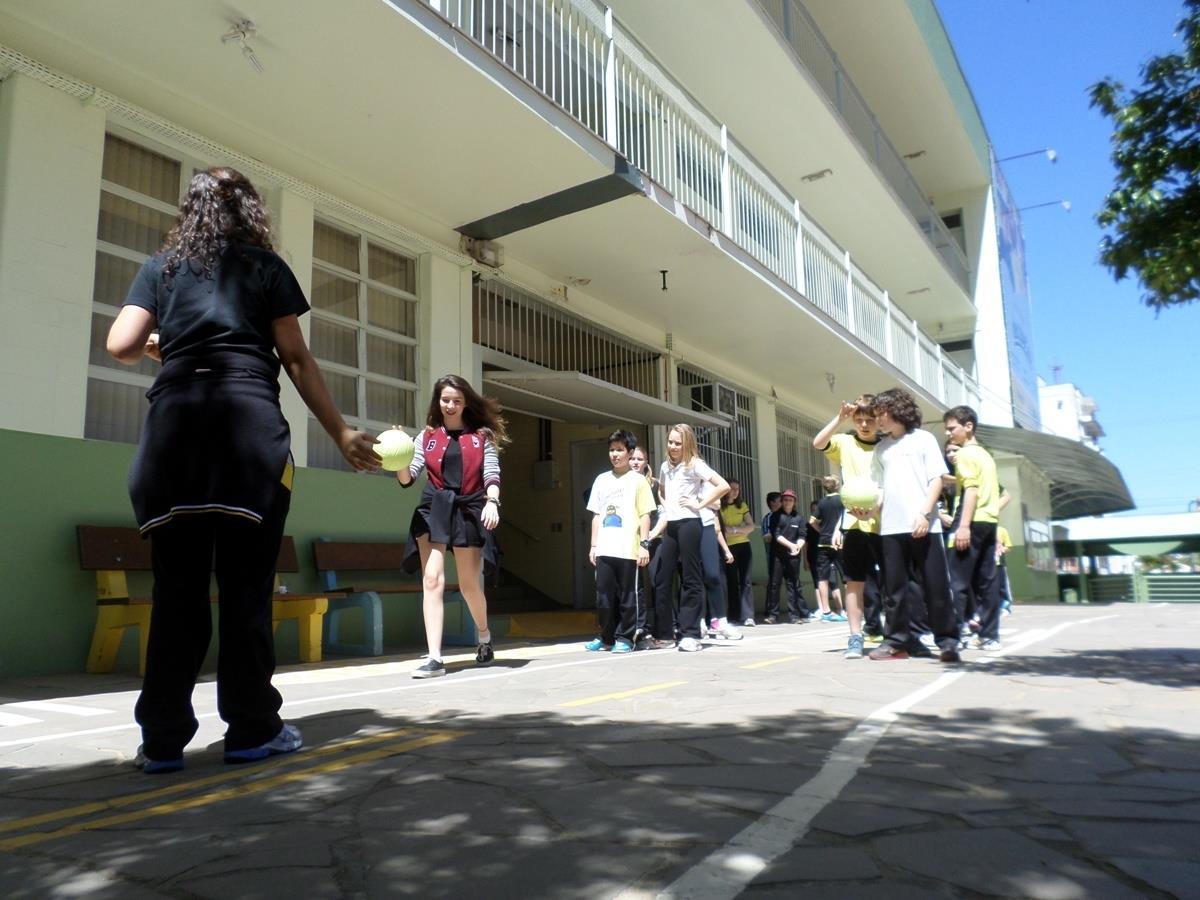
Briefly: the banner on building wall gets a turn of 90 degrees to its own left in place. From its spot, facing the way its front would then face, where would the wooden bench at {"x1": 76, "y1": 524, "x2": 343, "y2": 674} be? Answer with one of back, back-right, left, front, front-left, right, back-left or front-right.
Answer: back

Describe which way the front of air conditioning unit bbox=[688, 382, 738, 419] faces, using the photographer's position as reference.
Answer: facing the viewer and to the right of the viewer

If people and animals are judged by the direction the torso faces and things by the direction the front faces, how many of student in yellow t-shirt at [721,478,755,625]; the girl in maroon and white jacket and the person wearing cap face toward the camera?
3

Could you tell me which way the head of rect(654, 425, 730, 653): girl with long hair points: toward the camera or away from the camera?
toward the camera

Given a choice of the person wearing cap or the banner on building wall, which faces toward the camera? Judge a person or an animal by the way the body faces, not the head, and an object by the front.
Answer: the person wearing cap

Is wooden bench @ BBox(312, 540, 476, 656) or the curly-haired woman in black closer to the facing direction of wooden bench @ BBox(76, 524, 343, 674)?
the curly-haired woman in black

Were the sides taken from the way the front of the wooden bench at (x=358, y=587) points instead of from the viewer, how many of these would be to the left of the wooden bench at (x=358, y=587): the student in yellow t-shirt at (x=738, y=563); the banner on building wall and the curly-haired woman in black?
2

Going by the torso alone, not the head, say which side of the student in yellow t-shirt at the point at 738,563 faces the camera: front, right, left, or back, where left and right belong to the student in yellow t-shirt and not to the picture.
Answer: front

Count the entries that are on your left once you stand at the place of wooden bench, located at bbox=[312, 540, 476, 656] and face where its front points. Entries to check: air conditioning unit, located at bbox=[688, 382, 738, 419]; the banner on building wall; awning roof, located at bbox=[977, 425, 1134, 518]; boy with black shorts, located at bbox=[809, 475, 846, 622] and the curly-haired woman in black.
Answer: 4

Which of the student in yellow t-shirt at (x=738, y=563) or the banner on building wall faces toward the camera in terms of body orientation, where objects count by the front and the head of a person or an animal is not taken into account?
the student in yellow t-shirt

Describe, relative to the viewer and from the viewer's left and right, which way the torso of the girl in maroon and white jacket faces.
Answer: facing the viewer
